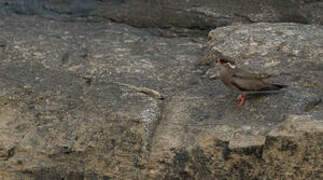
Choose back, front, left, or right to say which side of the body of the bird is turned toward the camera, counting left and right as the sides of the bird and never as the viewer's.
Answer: left
